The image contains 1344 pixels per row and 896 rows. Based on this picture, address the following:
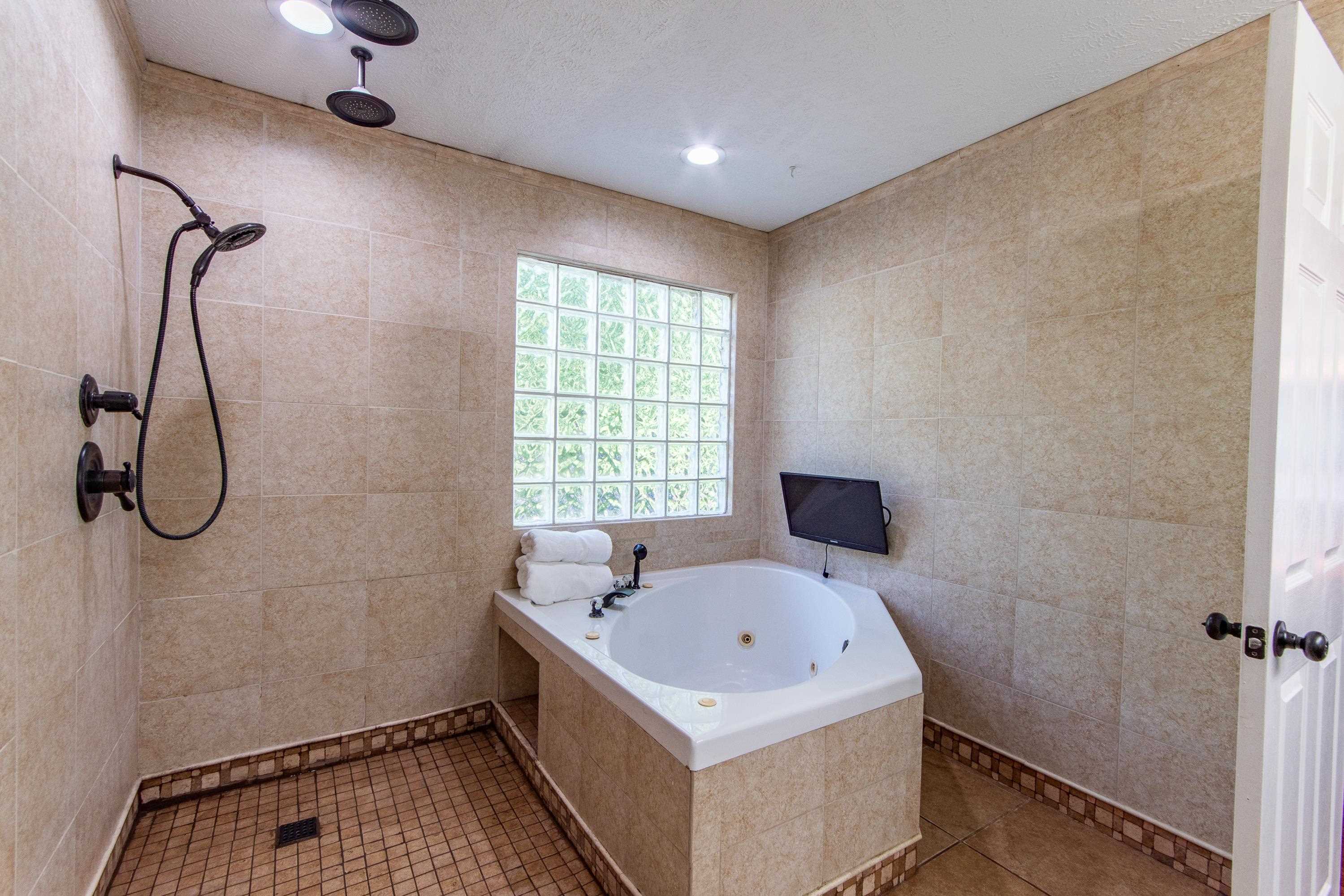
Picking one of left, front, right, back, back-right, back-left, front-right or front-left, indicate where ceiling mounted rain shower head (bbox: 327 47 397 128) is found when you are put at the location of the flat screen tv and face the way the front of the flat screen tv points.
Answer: front

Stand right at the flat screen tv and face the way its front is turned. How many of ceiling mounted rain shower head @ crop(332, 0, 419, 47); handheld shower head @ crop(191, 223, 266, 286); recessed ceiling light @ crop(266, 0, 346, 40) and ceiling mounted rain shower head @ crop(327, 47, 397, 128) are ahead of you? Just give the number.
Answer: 4

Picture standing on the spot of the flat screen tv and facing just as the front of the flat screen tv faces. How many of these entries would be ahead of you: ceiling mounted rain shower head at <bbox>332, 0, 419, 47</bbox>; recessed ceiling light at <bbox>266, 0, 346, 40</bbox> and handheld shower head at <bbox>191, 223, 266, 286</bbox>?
3

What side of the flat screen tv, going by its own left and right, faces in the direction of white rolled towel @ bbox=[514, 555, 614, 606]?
front

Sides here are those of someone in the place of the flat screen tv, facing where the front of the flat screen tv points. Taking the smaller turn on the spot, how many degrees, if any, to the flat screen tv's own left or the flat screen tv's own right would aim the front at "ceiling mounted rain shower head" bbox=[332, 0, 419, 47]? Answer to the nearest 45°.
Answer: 0° — it already faces it

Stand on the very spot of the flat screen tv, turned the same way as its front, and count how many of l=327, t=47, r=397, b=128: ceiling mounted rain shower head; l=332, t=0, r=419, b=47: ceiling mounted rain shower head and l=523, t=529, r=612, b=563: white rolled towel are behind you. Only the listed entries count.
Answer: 0

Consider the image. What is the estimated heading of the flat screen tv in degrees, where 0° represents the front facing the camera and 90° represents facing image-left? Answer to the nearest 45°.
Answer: approximately 45°

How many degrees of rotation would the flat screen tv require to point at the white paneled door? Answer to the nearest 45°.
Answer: approximately 90° to its left

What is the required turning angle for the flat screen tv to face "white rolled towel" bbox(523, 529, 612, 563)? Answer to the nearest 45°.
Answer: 0° — it already faces it

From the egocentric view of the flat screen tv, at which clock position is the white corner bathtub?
The white corner bathtub is roughly at 12 o'clock from the flat screen tv.

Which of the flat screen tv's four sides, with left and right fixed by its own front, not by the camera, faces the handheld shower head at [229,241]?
front
